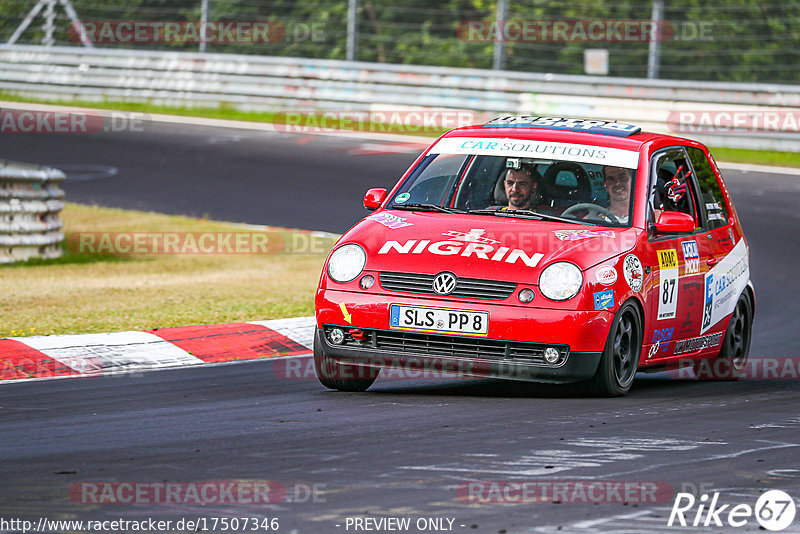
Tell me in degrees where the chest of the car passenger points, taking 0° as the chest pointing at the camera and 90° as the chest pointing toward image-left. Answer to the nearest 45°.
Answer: approximately 45°

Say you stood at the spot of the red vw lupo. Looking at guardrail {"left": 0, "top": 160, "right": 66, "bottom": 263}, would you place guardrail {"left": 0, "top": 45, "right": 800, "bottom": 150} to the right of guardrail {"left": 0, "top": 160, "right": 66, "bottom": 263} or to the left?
right

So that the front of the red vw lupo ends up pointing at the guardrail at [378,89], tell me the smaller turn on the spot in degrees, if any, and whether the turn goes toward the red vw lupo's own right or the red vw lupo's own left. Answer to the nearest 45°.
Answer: approximately 135° to the red vw lupo's own right

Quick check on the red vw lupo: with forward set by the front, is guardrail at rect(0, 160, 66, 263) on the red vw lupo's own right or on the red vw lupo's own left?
on the red vw lupo's own right

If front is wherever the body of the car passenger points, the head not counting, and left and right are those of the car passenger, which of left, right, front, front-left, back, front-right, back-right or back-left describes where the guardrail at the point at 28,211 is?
right

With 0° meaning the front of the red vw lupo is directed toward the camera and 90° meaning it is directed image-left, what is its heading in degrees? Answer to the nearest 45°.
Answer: approximately 45°

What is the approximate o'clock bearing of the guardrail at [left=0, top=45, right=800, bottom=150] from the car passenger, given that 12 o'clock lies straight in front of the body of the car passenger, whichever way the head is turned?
The guardrail is roughly at 4 o'clock from the car passenger.
